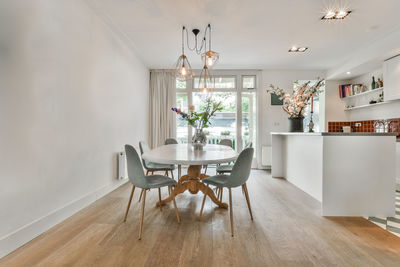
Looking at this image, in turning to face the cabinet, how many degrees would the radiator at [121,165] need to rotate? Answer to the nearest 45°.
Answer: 0° — it already faces it

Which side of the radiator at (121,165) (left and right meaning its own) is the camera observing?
right

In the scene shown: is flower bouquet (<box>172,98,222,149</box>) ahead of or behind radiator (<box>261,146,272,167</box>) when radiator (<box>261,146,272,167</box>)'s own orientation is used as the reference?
ahead

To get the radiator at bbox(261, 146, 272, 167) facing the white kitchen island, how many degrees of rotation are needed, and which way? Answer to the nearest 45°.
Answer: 0° — it already faces it

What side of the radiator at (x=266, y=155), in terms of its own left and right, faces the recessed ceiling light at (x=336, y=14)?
front

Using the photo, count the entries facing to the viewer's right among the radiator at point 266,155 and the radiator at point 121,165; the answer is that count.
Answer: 1

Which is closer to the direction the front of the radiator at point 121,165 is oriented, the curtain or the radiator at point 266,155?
the radiator

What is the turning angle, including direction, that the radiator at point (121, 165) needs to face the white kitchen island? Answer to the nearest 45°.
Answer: approximately 45° to its right

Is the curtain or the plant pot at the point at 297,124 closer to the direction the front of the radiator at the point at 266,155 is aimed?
the plant pot
